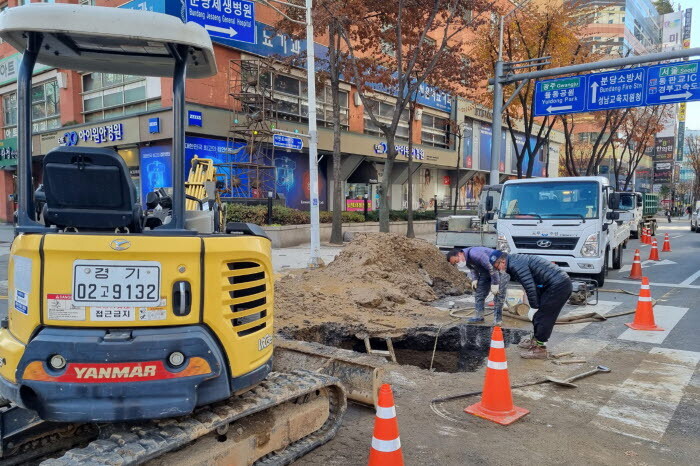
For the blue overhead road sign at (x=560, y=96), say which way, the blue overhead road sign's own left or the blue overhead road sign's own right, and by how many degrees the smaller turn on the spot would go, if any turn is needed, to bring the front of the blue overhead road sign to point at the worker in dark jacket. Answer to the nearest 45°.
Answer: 0° — it already faces them

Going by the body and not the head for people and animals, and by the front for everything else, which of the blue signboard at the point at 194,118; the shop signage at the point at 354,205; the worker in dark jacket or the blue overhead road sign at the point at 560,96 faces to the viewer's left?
the worker in dark jacket

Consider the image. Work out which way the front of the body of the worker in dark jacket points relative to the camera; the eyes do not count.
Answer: to the viewer's left

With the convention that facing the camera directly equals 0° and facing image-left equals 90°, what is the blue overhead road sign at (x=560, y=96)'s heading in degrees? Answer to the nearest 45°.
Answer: approximately 0°

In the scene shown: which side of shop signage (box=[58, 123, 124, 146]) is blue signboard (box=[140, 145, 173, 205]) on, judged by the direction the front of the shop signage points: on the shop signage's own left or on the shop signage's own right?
on the shop signage's own left

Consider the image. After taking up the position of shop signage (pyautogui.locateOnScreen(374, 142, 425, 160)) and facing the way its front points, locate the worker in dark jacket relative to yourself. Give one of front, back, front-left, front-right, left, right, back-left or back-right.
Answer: front-right

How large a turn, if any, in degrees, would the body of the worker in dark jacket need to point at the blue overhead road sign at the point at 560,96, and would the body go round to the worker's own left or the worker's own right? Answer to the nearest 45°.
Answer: approximately 90° to the worker's own right

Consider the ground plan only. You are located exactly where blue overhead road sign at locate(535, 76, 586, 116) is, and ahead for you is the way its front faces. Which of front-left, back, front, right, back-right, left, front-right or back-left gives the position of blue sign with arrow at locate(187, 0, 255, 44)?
front-right
